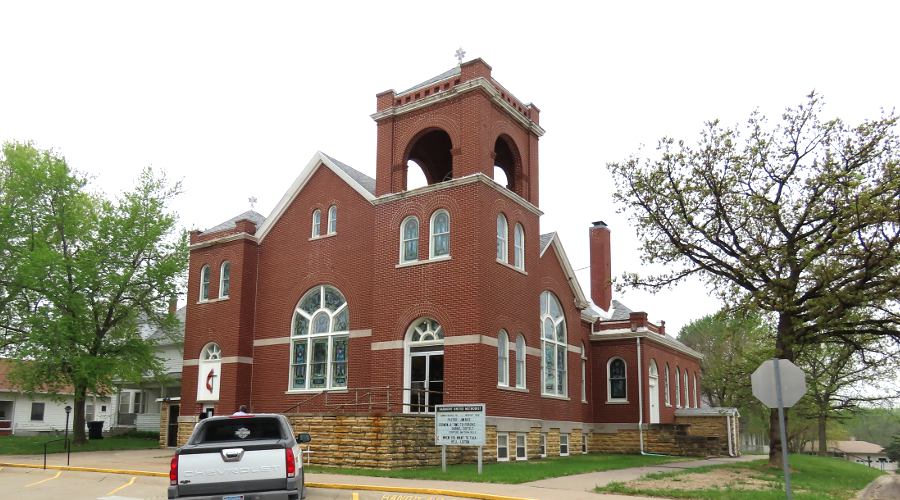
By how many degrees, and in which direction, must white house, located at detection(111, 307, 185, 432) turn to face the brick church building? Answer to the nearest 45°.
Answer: approximately 45° to its left

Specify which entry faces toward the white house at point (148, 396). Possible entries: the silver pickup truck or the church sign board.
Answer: the silver pickup truck

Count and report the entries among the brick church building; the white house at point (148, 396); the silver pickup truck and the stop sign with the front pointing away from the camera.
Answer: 2

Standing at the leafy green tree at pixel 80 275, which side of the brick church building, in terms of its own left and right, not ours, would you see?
right

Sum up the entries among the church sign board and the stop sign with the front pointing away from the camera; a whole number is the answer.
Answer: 1

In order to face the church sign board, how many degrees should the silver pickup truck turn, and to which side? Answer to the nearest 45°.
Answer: approximately 45° to its right

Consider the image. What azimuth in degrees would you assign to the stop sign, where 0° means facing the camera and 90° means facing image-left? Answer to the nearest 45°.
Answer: approximately 180°

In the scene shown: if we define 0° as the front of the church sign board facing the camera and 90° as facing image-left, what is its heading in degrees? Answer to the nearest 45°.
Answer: approximately 0°

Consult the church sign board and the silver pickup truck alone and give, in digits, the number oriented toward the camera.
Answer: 1

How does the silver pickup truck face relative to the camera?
away from the camera

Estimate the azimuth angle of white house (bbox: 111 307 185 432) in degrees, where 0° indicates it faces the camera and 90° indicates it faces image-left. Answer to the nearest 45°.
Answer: approximately 45°
